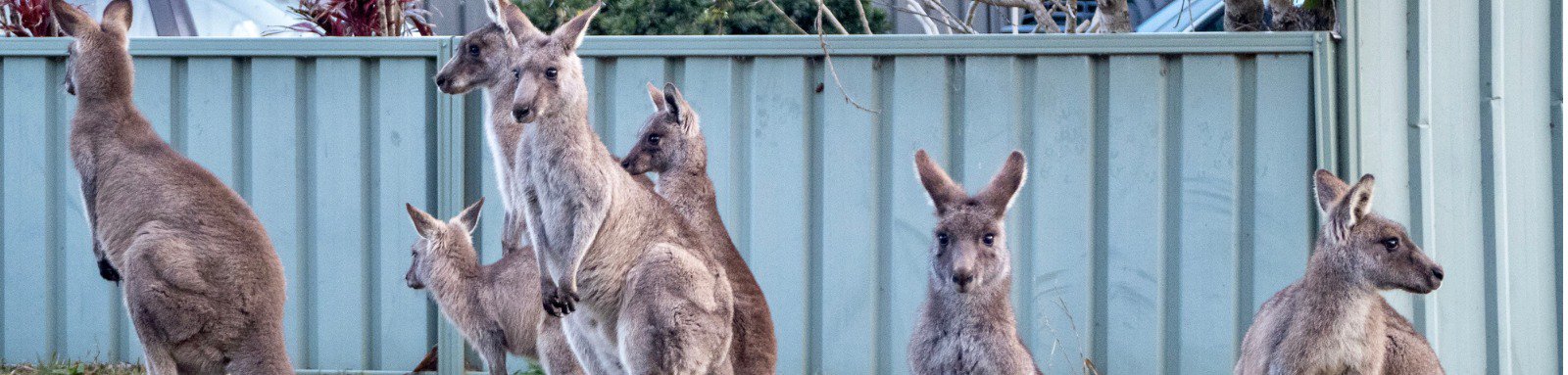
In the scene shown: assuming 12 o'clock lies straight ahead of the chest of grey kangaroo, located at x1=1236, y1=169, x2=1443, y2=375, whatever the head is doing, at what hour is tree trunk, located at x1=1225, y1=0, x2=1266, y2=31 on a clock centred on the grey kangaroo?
The tree trunk is roughly at 7 o'clock from the grey kangaroo.

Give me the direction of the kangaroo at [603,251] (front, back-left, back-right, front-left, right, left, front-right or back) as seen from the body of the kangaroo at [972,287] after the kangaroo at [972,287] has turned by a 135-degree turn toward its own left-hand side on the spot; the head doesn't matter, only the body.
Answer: back-left

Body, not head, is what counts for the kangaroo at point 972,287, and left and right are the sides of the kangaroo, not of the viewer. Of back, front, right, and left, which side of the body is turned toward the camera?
front

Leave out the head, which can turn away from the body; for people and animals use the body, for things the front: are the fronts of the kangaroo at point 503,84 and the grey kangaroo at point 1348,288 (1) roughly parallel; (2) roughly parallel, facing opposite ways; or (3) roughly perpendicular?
roughly perpendicular

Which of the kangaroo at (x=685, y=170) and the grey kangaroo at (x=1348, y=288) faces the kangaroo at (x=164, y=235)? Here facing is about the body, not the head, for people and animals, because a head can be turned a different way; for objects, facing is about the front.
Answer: the kangaroo at (x=685, y=170)

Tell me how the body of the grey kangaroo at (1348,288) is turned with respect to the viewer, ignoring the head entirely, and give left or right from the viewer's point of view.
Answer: facing the viewer and to the right of the viewer

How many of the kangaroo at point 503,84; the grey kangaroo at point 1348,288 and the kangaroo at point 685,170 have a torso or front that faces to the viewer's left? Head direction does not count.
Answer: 2

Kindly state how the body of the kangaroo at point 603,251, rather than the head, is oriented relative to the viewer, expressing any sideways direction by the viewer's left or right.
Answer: facing the viewer and to the left of the viewer

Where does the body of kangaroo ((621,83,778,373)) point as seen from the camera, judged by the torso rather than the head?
to the viewer's left
